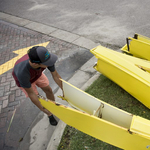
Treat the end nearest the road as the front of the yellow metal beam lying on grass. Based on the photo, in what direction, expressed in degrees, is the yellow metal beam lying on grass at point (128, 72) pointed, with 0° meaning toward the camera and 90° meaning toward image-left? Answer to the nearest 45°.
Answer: approximately 135°
